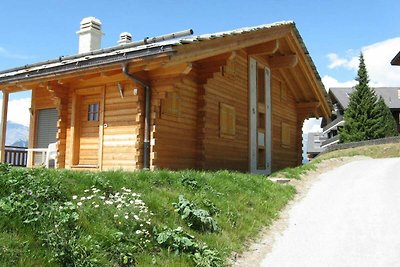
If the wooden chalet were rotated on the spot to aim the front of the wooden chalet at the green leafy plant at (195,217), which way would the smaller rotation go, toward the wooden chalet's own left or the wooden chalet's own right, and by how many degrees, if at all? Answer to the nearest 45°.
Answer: approximately 45° to the wooden chalet's own left

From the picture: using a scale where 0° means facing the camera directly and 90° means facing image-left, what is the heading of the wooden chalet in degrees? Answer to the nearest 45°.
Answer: approximately 45°

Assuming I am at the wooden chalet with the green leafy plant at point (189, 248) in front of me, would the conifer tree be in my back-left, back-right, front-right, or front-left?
back-left

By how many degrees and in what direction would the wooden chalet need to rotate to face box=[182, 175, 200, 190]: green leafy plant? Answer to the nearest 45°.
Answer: approximately 45° to its left

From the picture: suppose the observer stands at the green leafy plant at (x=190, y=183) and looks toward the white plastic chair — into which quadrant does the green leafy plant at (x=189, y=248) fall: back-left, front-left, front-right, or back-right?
back-left

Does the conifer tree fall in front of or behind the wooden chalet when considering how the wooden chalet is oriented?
behind

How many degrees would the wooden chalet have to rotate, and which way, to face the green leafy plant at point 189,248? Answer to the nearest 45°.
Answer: approximately 45° to its left
